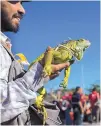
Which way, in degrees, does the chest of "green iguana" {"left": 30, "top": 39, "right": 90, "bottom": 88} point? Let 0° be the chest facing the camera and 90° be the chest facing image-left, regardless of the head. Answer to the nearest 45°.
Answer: approximately 270°

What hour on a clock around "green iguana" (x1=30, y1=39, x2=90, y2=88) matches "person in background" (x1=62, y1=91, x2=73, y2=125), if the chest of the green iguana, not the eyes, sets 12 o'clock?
The person in background is roughly at 9 o'clock from the green iguana.

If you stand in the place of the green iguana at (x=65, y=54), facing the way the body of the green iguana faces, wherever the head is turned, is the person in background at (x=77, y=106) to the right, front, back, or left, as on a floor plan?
left

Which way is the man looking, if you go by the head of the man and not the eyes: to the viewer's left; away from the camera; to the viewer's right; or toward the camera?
to the viewer's right
